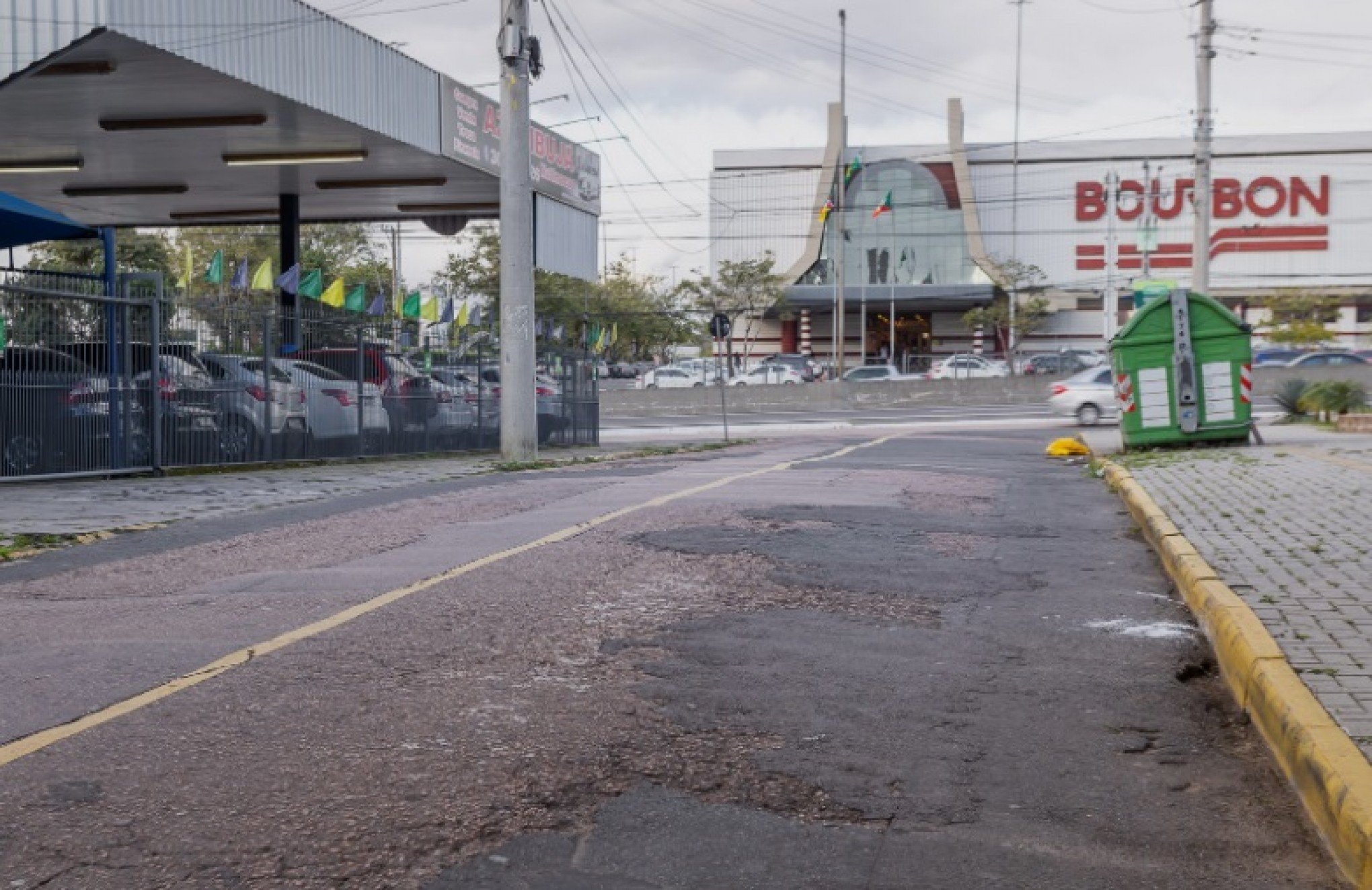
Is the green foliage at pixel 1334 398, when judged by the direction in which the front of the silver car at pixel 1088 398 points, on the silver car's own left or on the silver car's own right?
on the silver car's own right

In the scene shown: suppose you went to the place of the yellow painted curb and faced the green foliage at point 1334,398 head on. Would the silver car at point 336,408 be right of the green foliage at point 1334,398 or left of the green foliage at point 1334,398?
left
